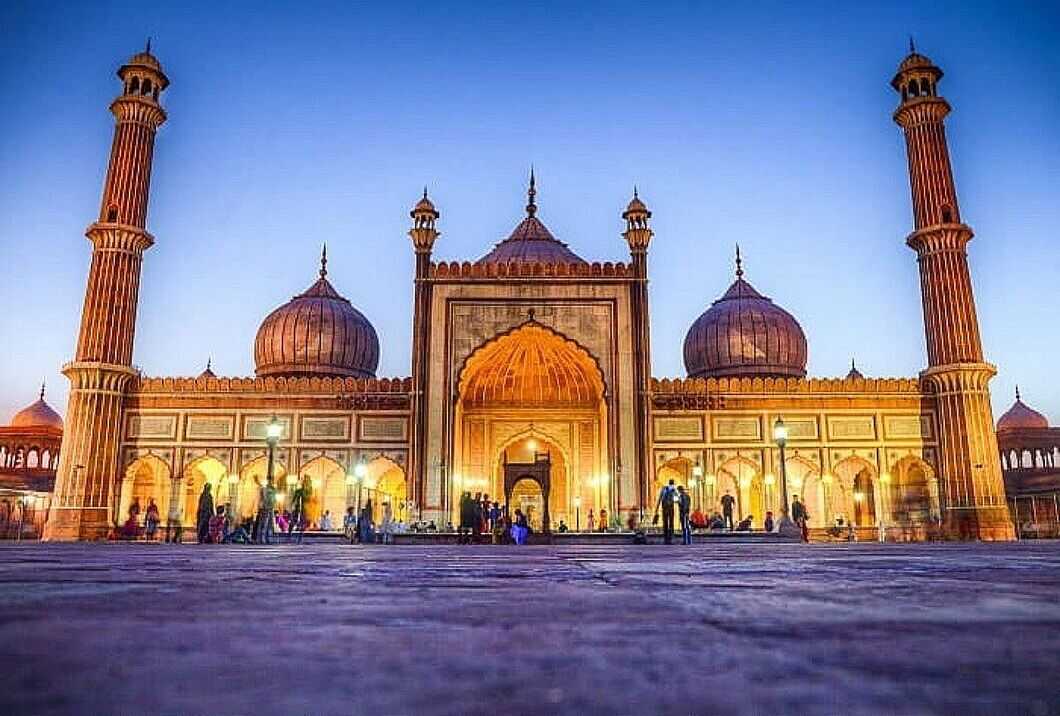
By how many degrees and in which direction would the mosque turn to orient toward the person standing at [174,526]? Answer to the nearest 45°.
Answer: approximately 90° to its right

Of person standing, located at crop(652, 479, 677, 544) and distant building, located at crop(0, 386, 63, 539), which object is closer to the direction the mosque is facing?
the person standing

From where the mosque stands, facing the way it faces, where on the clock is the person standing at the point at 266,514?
The person standing is roughly at 1 o'clock from the mosque.

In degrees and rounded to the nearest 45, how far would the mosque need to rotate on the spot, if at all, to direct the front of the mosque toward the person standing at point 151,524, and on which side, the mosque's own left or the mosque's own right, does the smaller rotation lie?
approximately 90° to the mosque's own right

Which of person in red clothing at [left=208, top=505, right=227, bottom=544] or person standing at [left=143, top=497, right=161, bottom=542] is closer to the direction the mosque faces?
the person in red clothing

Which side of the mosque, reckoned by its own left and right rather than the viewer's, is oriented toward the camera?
front

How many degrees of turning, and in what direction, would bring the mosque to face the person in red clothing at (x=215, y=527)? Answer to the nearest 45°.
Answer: approximately 45° to its right

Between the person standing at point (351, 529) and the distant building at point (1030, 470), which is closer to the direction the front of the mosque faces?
the person standing

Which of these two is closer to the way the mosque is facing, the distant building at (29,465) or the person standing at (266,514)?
the person standing

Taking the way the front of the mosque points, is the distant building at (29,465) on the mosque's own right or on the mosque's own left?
on the mosque's own right

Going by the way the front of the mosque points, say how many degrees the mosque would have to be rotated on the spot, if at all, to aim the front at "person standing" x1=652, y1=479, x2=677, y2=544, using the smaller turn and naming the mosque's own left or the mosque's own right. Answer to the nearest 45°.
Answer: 0° — it already faces them

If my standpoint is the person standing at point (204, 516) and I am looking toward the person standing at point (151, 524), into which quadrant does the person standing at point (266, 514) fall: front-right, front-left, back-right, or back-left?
back-right

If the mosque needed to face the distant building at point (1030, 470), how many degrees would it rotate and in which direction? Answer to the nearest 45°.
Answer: approximately 135° to its left

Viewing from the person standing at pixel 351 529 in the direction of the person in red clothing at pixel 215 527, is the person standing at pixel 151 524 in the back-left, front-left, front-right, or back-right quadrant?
front-right

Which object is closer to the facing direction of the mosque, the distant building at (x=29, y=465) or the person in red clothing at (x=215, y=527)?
the person in red clothing

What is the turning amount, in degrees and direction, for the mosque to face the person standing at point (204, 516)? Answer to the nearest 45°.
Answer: approximately 45° to its right
